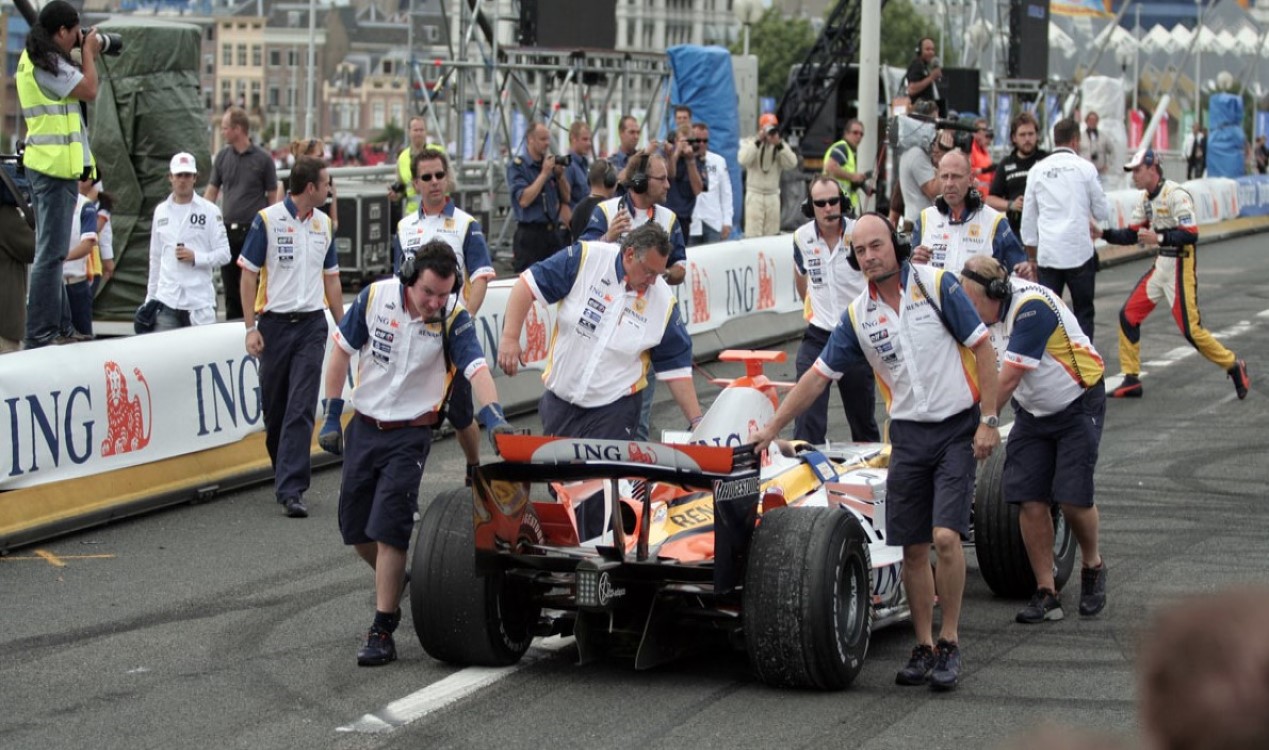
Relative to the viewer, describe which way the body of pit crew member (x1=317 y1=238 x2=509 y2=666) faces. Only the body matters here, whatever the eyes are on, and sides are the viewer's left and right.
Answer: facing the viewer

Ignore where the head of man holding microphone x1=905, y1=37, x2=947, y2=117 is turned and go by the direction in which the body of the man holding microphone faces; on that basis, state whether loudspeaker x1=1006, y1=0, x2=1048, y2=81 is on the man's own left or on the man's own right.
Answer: on the man's own left

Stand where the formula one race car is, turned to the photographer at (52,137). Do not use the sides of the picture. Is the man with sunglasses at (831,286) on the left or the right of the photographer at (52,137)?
right

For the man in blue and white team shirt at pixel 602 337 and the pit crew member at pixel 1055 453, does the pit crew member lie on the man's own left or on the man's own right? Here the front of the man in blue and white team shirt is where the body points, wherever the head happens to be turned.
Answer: on the man's own left

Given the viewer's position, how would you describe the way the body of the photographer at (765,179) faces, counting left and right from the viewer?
facing the viewer

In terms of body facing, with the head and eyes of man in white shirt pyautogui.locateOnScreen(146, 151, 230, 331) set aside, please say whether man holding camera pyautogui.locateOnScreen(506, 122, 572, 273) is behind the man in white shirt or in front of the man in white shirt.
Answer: behind

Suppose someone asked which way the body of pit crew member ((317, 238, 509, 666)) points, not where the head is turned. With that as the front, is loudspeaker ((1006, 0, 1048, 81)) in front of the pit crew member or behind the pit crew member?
behind

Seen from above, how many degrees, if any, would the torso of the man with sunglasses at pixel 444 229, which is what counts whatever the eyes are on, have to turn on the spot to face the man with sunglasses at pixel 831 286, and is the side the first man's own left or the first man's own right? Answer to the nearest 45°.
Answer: approximately 90° to the first man's own left

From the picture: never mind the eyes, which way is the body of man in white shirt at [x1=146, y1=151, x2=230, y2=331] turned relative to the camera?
toward the camera

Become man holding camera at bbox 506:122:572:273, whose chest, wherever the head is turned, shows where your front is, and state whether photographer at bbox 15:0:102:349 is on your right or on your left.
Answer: on your right

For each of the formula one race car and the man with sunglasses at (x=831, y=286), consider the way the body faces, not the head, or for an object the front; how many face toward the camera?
1

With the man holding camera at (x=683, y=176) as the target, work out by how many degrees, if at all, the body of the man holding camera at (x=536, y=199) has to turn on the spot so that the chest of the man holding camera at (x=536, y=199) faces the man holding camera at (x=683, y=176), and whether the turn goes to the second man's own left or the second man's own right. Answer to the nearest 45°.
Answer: approximately 45° to the second man's own left
